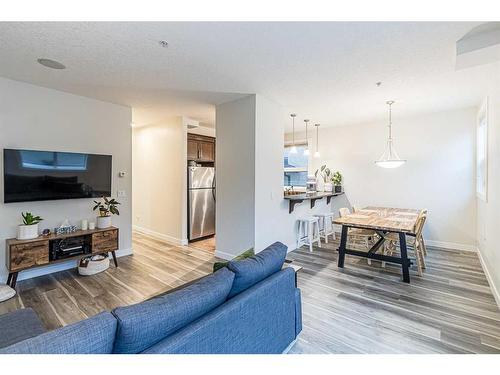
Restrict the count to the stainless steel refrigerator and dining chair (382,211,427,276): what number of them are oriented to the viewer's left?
1

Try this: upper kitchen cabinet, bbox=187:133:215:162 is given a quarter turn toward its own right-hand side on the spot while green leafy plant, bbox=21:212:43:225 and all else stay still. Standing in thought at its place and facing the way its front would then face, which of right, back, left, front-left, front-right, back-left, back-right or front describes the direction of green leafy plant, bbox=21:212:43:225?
front

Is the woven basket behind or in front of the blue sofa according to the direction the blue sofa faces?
in front

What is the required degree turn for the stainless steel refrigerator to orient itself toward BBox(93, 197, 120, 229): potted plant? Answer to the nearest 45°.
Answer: approximately 90° to its right

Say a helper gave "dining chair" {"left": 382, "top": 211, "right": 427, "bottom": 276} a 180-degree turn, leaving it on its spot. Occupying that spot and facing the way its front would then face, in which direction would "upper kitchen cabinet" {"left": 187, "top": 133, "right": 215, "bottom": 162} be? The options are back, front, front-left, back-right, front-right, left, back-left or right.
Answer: back

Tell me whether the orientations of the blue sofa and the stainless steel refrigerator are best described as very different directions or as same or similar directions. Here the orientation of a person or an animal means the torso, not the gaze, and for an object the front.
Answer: very different directions

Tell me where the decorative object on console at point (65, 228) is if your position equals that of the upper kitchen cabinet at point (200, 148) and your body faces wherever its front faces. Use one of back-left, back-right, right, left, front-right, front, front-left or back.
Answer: right

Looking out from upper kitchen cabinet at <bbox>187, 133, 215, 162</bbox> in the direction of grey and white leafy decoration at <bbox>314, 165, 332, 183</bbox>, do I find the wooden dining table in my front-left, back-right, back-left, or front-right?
front-right

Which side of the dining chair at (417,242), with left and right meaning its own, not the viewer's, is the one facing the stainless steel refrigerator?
front

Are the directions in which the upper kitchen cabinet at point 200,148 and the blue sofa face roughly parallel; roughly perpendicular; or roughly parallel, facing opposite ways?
roughly parallel, facing opposite ways

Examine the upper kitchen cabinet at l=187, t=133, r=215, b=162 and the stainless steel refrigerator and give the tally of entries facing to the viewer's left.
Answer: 0

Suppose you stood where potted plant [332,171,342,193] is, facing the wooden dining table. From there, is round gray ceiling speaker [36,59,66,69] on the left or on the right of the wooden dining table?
right

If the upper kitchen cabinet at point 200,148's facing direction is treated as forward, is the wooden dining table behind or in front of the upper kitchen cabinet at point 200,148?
in front

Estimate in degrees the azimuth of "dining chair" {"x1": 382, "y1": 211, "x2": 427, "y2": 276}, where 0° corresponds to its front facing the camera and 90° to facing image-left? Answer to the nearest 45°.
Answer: approximately 90°
